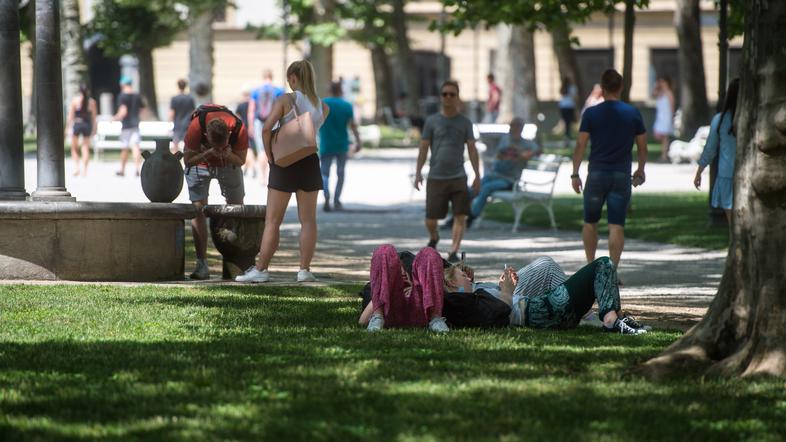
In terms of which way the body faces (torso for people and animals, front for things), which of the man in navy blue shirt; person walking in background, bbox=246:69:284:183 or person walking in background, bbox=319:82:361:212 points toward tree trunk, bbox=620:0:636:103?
the man in navy blue shirt

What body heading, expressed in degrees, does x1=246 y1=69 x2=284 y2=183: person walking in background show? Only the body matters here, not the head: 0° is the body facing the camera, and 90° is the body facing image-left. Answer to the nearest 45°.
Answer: approximately 180°

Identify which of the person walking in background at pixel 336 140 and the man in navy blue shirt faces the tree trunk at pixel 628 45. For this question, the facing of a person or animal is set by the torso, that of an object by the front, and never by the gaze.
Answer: the man in navy blue shirt

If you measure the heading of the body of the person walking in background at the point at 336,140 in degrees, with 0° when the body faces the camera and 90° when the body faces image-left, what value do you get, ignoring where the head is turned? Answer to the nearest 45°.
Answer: approximately 180°

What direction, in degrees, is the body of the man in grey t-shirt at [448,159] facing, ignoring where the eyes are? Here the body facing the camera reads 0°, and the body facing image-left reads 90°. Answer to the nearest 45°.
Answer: approximately 0°

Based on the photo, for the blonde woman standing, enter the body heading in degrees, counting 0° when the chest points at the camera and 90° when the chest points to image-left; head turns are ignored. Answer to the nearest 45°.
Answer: approximately 135°

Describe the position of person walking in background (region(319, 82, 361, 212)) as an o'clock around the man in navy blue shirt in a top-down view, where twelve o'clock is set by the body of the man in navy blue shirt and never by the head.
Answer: The person walking in background is roughly at 11 o'clock from the man in navy blue shirt.

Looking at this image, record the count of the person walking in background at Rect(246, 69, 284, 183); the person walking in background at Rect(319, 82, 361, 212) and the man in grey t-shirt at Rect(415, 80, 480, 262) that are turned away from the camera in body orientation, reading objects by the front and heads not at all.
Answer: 2

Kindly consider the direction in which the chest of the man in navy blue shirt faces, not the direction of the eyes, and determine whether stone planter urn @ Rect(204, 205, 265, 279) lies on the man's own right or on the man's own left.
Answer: on the man's own left
